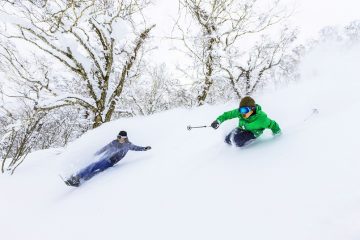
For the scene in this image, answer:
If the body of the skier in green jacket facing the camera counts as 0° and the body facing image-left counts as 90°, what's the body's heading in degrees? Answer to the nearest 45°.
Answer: approximately 45°
